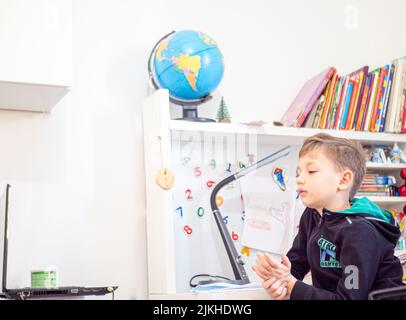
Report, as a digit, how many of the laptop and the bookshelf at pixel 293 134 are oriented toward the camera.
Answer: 1

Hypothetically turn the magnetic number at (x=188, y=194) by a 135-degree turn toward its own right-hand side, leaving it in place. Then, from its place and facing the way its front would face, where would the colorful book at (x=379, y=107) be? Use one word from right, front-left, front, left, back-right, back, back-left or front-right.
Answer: back-right

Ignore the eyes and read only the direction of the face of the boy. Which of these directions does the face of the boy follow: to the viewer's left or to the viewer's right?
to the viewer's left

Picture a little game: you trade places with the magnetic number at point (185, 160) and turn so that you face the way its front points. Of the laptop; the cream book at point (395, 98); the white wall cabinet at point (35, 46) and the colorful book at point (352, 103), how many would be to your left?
2

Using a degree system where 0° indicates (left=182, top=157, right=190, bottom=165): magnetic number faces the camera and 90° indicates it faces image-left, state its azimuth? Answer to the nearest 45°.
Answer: approximately 0°

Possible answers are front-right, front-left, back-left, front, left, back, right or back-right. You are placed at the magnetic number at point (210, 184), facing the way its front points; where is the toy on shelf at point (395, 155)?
left

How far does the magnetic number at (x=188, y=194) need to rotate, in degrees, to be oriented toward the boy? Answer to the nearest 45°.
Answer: approximately 45° to its left

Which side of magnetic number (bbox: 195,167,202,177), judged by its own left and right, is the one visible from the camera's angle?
front

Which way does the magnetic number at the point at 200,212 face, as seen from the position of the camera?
facing the viewer

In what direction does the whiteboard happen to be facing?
toward the camera

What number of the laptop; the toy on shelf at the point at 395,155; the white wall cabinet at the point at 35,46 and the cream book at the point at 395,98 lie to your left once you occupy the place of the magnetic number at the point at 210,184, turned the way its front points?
2

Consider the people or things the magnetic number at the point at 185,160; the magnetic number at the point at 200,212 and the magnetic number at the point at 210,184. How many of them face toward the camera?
3

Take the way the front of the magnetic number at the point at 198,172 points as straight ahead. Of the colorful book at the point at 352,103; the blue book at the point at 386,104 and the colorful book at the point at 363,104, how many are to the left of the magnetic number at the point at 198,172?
3
